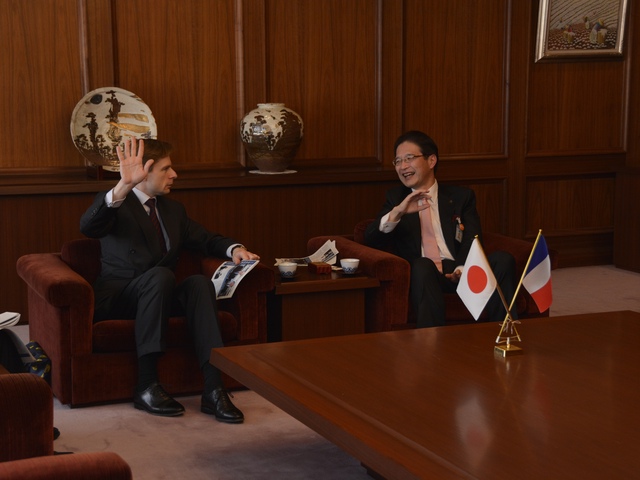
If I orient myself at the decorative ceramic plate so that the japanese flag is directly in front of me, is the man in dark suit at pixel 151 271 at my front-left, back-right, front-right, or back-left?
front-right

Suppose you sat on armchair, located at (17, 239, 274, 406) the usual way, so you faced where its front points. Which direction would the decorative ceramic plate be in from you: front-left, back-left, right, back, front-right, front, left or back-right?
back-left

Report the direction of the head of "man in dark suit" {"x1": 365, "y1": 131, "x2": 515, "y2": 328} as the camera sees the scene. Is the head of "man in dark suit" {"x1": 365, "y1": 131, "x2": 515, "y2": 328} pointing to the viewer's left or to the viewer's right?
to the viewer's left

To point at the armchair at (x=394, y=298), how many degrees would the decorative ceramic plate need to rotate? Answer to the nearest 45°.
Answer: approximately 45° to its left

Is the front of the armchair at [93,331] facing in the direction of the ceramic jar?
no

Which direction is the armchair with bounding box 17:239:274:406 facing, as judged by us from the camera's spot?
facing the viewer and to the right of the viewer

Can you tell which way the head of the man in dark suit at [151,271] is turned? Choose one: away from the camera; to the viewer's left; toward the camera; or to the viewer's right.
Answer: to the viewer's right

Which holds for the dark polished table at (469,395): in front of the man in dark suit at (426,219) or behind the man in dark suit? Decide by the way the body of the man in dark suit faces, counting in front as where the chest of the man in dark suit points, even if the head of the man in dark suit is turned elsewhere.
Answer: in front

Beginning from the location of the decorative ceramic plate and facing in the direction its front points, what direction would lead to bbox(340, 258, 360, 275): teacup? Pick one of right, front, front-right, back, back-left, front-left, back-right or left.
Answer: front-left

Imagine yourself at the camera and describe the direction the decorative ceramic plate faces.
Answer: facing the viewer

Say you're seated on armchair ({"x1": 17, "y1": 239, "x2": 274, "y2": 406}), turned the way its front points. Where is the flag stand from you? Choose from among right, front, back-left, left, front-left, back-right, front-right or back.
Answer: front

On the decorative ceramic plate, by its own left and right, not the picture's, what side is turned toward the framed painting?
left

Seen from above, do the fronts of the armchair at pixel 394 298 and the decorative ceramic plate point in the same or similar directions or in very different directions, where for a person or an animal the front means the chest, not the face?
same or similar directions
